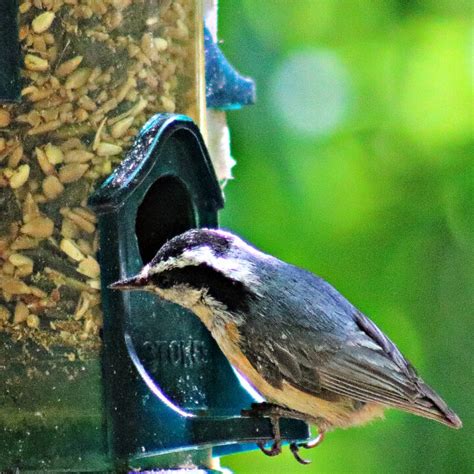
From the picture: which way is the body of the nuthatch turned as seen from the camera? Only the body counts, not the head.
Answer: to the viewer's left

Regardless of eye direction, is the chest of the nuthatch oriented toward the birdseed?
yes
